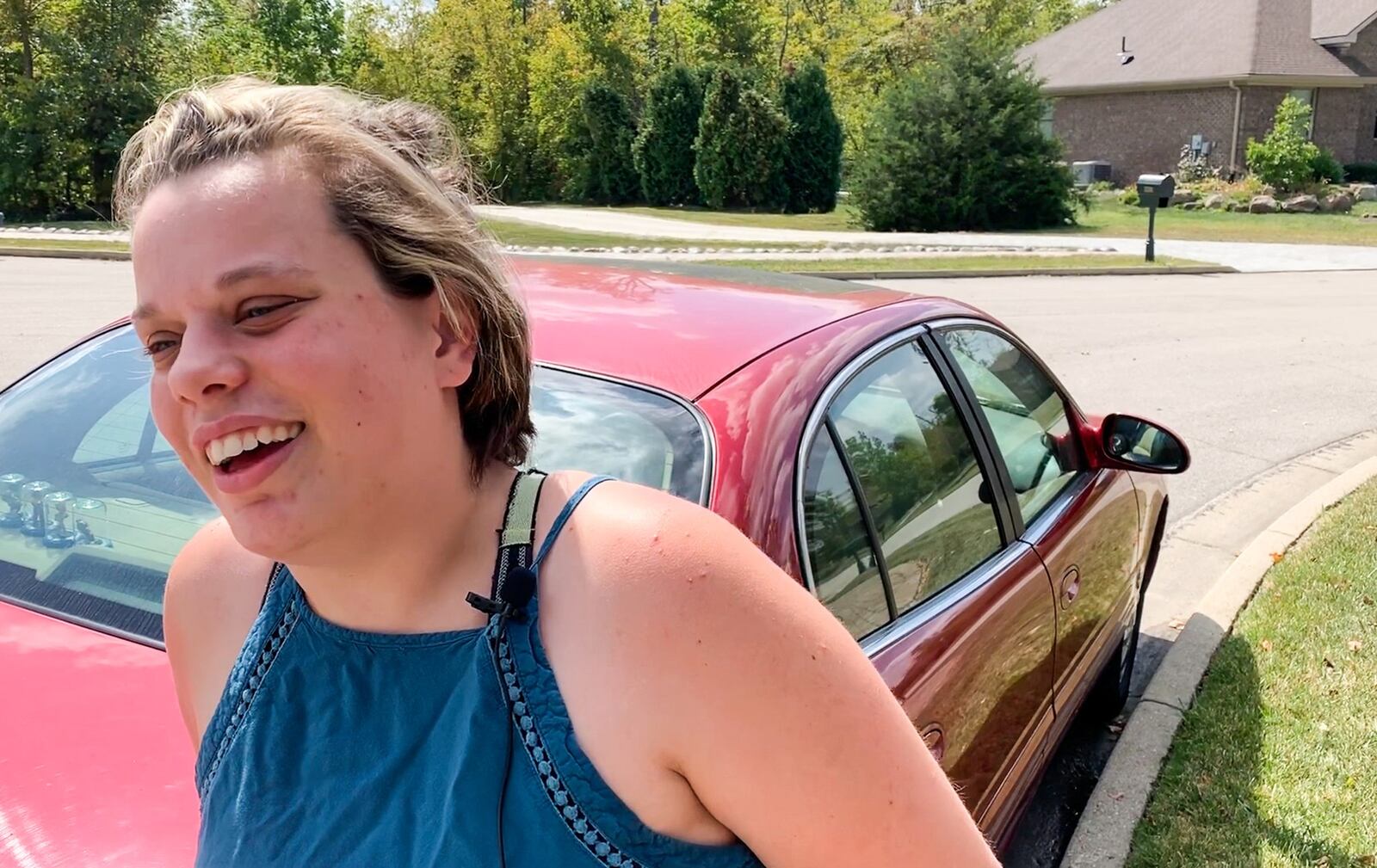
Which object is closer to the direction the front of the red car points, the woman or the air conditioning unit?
the air conditioning unit

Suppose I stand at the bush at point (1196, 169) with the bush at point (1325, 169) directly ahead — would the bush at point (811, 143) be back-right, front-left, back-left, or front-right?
back-right

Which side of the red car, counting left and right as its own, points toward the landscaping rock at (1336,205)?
front

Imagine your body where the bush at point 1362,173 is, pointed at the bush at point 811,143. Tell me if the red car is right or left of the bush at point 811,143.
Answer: left

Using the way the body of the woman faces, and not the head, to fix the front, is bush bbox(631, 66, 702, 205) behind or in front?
behind

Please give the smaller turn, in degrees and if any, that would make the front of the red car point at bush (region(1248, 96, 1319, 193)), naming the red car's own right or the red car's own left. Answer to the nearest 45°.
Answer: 0° — it already faces it

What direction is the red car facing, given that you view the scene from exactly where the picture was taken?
facing away from the viewer and to the right of the viewer

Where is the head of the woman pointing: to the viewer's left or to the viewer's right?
to the viewer's left

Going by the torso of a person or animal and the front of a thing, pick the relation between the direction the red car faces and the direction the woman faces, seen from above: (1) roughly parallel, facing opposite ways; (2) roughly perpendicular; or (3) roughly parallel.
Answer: roughly parallel, facing opposite ways

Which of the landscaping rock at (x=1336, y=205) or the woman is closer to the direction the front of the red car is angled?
the landscaping rock

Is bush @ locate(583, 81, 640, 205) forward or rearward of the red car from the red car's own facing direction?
forward

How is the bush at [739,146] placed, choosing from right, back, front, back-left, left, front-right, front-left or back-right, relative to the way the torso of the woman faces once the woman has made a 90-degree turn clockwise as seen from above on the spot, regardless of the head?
front-right

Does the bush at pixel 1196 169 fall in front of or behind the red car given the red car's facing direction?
in front
